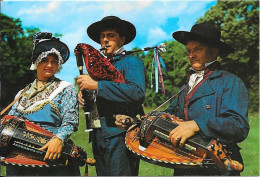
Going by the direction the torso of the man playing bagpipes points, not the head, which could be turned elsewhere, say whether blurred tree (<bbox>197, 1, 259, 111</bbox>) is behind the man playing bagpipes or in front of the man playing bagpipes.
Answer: behind

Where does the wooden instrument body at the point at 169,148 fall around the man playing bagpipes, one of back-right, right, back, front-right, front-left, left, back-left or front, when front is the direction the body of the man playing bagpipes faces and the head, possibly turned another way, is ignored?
left

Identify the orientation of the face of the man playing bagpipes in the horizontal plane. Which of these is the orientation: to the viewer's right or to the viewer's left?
to the viewer's left

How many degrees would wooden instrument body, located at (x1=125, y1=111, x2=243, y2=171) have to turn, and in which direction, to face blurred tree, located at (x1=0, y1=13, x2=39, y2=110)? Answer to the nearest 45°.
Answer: approximately 135° to its right

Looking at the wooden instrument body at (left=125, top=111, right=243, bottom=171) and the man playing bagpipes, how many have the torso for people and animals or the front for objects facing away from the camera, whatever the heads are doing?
0

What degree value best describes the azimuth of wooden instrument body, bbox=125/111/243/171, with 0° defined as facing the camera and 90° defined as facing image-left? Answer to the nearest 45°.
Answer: approximately 0°

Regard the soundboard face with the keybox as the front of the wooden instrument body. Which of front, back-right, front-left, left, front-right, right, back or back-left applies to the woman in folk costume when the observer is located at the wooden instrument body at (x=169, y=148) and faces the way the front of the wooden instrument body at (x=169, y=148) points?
right
